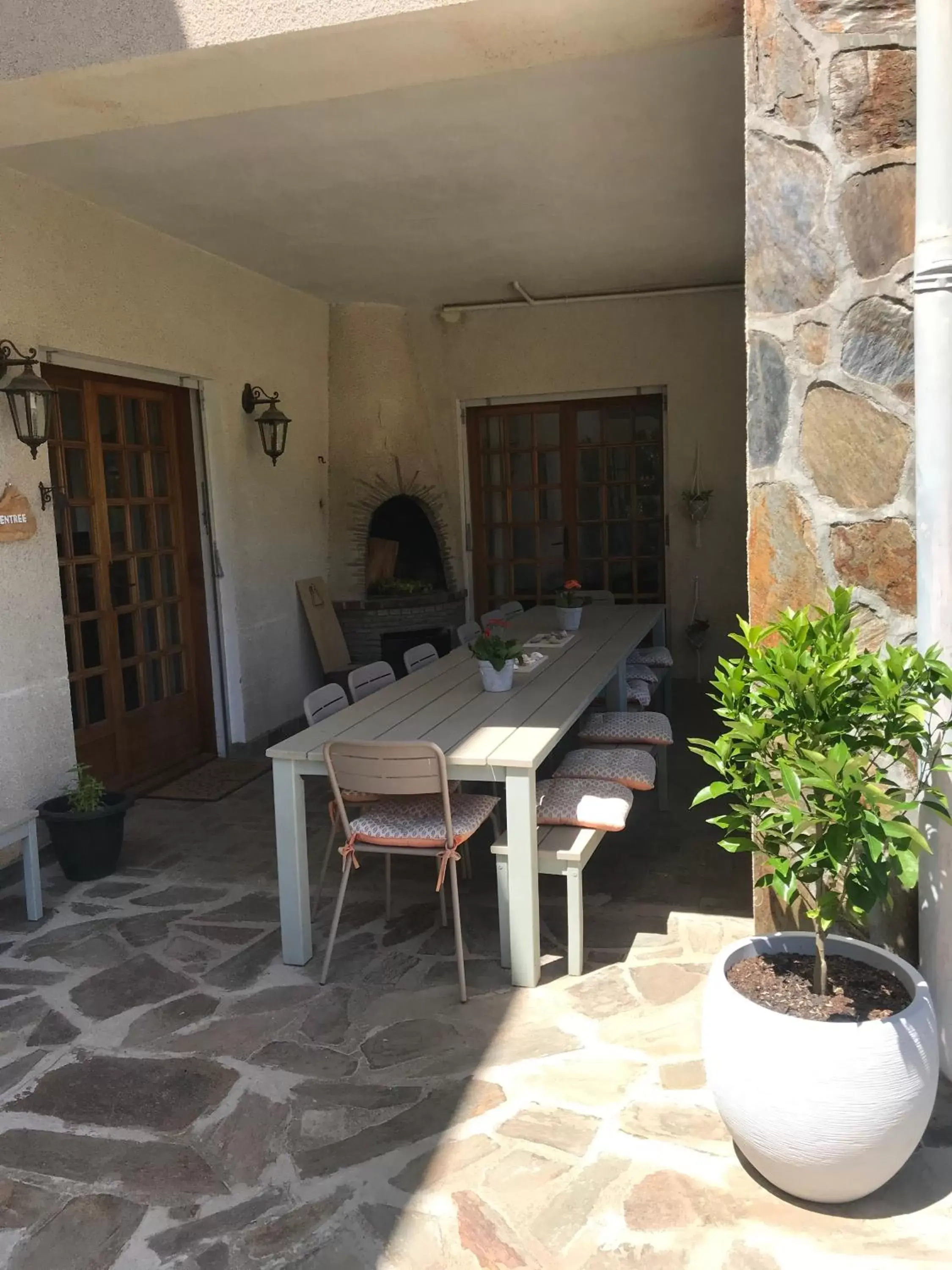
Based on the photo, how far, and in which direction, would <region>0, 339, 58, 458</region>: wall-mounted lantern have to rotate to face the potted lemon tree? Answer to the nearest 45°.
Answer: approximately 45° to its right

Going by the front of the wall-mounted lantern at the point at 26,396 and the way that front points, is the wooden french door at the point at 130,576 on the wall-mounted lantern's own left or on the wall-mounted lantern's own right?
on the wall-mounted lantern's own left

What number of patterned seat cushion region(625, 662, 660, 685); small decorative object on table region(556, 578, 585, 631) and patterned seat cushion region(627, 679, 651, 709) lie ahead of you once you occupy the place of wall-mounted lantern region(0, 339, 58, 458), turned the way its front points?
3

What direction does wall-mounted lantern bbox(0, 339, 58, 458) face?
to the viewer's right

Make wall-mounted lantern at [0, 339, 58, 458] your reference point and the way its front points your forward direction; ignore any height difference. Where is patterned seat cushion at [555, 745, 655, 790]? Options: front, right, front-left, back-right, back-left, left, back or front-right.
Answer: front-right

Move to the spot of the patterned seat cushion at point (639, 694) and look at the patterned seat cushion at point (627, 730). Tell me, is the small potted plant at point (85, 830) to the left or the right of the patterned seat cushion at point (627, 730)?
right

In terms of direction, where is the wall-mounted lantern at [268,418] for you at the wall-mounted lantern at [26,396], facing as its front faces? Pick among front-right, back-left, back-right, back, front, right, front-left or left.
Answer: front-left

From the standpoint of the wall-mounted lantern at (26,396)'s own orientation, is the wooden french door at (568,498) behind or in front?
in front

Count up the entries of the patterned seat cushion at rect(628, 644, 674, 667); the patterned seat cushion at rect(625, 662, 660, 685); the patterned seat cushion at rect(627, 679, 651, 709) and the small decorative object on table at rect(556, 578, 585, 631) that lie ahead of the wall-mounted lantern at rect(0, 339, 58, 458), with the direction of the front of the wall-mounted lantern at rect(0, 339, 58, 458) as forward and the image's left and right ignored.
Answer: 4

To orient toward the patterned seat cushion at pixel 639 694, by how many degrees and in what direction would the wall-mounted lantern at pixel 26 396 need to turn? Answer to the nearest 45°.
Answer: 0° — it already faces it

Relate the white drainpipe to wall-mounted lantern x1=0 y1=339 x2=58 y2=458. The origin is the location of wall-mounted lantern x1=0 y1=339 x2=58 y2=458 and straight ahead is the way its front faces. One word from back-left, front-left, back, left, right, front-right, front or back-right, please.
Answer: front-right

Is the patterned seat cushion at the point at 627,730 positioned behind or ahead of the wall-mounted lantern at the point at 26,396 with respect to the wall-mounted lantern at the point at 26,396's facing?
ahead
